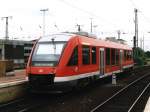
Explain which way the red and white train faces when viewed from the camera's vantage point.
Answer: facing the viewer and to the left of the viewer

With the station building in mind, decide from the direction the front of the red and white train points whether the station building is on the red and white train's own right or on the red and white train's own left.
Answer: on the red and white train's own right
